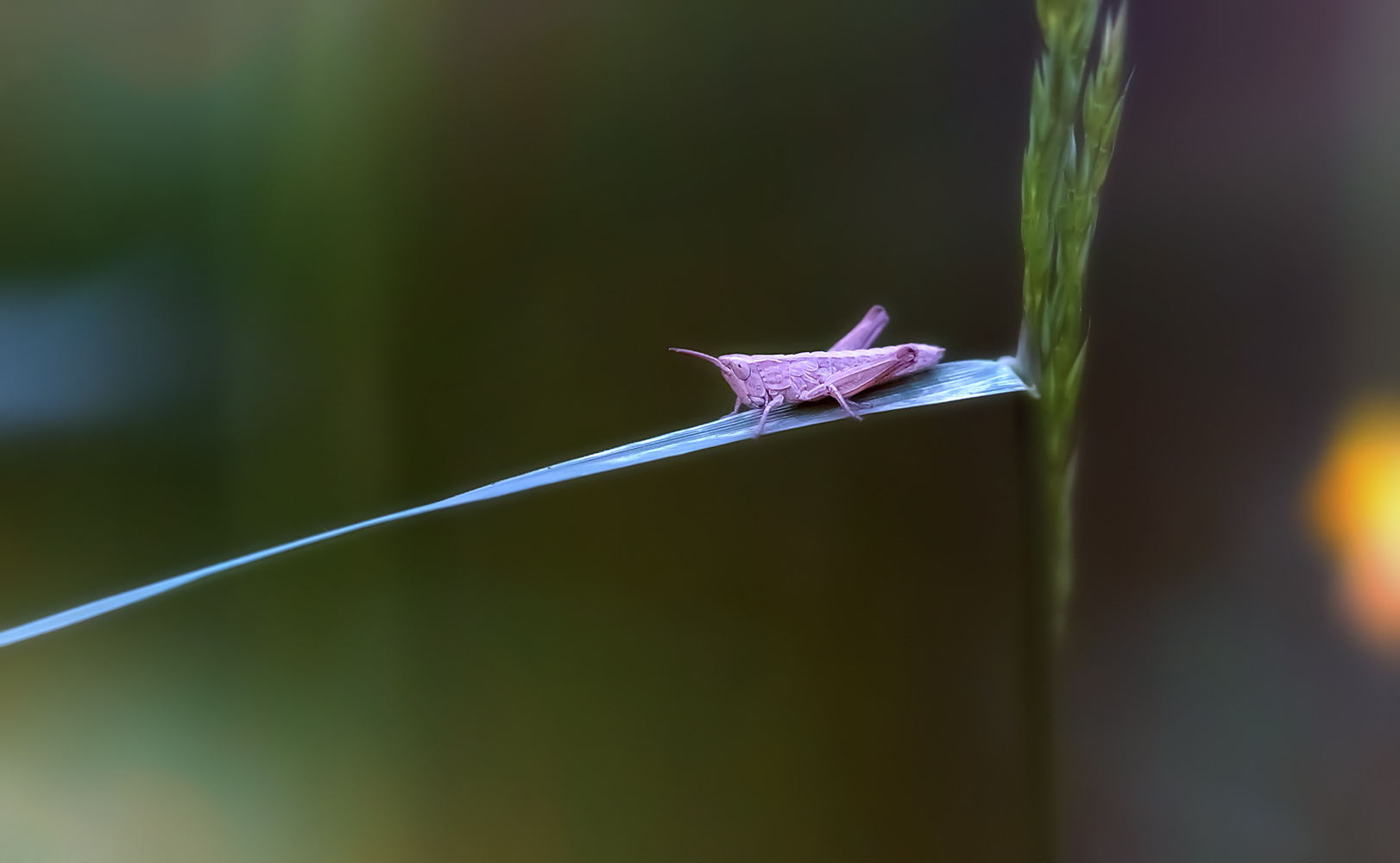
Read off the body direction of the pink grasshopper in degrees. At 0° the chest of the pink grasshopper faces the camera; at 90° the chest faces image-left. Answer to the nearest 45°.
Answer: approximately 90°
